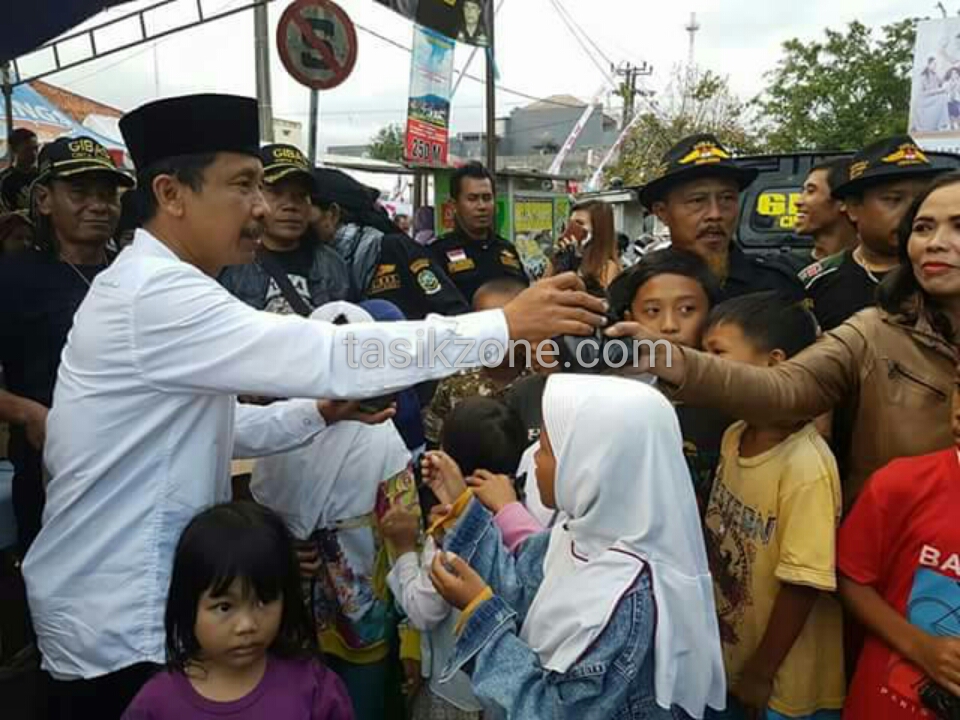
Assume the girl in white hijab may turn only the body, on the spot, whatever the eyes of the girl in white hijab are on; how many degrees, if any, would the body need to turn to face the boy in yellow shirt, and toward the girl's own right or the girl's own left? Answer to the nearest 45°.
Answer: approximately 135° to the girl's own right

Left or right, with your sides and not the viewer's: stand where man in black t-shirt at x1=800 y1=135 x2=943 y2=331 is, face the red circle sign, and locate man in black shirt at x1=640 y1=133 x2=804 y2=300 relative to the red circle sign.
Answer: left

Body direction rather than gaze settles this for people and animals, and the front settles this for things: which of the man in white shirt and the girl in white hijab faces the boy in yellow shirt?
the man in white shirt

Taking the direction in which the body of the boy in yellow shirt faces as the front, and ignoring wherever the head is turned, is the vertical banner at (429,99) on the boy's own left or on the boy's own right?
on the boy's own right

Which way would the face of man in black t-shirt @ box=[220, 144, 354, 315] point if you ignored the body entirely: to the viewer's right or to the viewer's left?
to the viewer's right

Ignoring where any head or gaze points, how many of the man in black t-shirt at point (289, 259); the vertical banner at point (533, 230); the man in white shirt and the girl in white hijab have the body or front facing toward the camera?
2

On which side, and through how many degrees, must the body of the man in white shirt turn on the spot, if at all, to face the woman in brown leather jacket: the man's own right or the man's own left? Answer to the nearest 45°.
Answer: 0° — they already face them

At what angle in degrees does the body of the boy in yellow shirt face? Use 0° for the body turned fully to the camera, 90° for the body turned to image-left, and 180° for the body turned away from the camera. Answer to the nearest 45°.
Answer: approximately 45°

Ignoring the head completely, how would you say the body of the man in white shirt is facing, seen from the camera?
to the viewer's right
